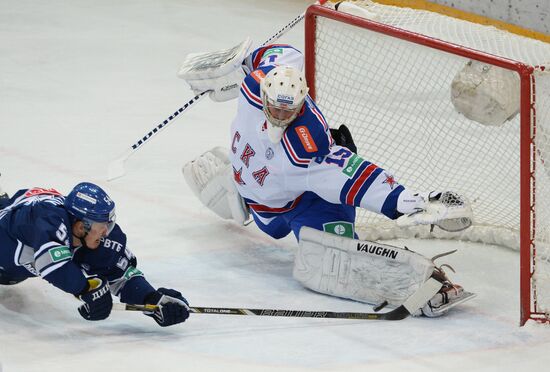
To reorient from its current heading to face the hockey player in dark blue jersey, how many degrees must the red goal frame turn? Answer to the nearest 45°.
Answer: approximately 45° to its right

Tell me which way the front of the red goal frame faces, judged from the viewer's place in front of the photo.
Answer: facing the viewer and to the left of the viewer
